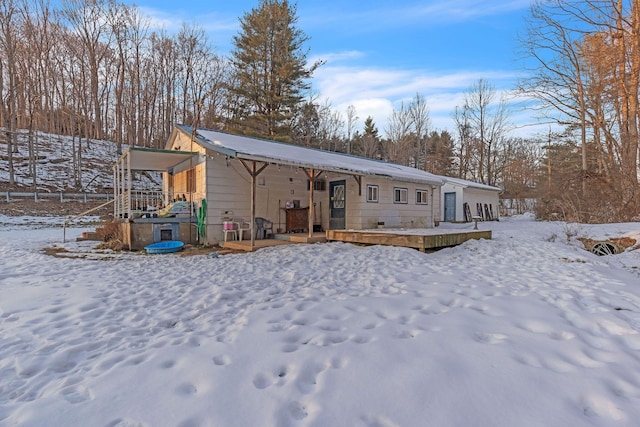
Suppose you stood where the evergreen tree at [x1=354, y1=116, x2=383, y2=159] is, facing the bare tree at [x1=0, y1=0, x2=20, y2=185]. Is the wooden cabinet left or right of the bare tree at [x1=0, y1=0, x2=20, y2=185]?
left

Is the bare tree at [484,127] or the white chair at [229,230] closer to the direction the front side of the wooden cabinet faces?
the white chair

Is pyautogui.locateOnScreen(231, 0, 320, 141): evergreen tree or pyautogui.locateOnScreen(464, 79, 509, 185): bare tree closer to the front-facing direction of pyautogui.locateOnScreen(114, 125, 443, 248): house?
the bare tree

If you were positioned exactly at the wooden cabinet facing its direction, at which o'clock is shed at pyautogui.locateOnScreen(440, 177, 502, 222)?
The shed is roughly at 8 o'clock from the wooden cabinet.

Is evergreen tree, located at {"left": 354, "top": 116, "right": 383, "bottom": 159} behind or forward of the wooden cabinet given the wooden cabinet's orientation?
behind

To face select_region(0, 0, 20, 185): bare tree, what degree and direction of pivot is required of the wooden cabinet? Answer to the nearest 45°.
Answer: approximately 135° to its right

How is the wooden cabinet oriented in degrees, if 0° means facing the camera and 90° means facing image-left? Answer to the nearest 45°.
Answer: approximately 0°

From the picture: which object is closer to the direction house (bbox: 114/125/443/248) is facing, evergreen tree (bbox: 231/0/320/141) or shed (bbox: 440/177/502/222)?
the shed

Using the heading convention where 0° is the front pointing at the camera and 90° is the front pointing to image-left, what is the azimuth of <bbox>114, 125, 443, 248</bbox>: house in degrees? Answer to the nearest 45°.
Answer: approximately 315°

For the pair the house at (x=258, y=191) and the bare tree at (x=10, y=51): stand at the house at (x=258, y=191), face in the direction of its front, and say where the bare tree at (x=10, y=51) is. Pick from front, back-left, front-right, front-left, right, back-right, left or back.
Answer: back

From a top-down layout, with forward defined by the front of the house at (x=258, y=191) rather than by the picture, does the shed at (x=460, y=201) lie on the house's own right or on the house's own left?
on the house's own left

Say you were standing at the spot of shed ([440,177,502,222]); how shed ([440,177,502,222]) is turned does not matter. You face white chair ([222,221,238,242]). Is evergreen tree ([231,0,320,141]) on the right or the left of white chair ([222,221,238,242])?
right
